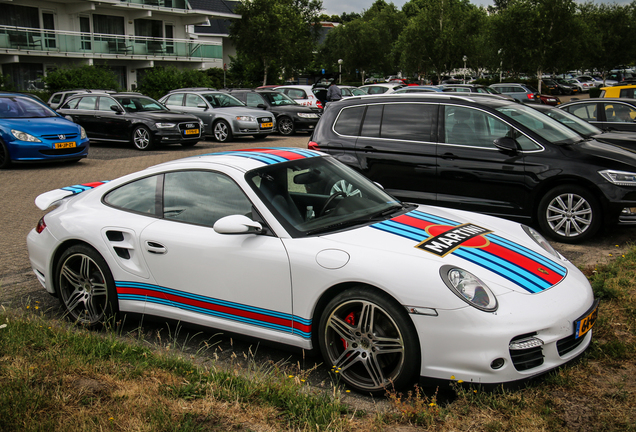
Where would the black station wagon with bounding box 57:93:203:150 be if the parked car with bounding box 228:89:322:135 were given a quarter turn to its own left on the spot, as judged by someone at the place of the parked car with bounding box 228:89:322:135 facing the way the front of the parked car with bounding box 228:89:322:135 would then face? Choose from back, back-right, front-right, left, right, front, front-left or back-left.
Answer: back

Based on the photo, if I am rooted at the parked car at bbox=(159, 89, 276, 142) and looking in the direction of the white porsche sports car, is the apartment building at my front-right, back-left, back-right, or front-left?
back-right

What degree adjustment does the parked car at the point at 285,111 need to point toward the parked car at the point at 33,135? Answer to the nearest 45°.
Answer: approximately 90° to its right

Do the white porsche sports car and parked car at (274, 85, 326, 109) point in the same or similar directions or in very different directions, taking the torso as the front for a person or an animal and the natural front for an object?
very different directions

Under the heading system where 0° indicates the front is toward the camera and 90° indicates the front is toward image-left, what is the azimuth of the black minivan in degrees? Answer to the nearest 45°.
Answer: approximately 315°

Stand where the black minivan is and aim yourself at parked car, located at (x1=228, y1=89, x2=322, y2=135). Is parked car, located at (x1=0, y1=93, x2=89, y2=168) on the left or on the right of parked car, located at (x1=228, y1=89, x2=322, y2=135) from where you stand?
left

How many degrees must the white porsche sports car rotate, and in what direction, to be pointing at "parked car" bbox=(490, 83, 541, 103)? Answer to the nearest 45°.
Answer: approximately 135° to its left

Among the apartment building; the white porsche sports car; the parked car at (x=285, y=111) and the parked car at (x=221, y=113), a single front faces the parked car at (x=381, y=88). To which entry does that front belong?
the apartment building

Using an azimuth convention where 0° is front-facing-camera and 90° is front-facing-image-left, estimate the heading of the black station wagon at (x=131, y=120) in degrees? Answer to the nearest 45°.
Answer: approximately 315°

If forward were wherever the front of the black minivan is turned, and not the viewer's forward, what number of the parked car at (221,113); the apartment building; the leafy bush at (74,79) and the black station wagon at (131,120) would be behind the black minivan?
4

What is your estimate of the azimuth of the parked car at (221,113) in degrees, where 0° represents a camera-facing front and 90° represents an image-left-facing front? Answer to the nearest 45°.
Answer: approximately 315°

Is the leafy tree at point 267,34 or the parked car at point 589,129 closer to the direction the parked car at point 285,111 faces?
the parked car
